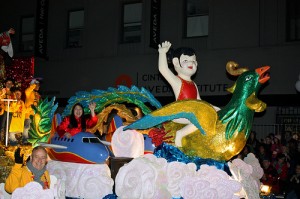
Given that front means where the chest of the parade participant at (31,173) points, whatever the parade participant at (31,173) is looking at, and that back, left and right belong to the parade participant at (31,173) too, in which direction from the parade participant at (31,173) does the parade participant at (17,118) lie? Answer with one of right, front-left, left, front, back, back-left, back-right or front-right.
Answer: back

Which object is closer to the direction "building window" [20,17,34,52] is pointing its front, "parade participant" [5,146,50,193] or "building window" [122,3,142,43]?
the parade participant

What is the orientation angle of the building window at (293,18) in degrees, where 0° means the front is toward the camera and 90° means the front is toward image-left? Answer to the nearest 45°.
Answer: approximately 0°

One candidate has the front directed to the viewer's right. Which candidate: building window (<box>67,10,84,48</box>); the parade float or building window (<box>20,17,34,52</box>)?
the parade float

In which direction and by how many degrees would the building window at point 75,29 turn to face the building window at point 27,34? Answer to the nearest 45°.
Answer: approximately 135° to its right

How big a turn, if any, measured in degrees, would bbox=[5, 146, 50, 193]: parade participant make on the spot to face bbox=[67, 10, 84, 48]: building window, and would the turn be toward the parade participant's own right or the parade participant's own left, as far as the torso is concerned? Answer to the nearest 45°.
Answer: approximately 180°

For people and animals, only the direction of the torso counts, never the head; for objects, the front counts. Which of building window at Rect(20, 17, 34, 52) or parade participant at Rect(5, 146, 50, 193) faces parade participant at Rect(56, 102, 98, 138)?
the building window

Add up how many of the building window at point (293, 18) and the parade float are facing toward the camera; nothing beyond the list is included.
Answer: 1

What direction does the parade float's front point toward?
to the viewer's right

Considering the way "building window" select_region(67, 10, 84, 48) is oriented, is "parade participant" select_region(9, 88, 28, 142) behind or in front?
in front

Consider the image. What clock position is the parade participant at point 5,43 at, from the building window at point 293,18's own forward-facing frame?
The parade participant is roughly at 1 o'clock from the building window.

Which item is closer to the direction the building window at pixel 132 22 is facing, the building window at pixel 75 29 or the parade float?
the parade float

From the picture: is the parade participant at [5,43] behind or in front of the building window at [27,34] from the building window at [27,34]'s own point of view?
in front

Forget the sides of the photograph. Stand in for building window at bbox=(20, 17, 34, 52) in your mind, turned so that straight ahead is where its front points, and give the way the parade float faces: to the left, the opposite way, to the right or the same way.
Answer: to the left
